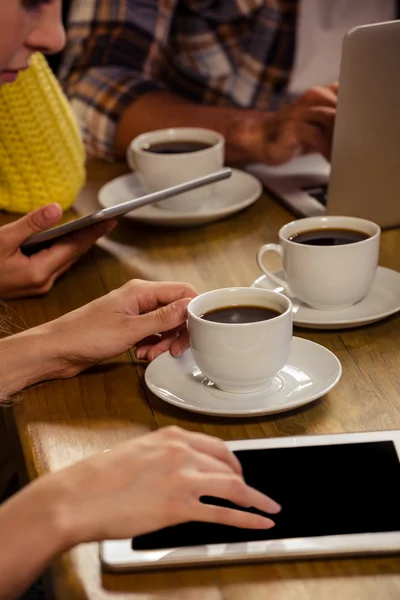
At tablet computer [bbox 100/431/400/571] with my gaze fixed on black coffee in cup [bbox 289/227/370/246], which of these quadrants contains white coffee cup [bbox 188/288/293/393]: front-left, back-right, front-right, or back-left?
front-left

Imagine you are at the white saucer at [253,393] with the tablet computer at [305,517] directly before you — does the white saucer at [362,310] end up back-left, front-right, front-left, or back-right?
back-left

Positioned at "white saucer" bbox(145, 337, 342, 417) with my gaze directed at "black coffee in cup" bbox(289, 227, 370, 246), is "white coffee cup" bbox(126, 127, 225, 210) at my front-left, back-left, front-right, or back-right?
front-left

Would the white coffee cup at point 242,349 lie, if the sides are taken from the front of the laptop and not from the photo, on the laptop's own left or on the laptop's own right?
on the laptop's own left

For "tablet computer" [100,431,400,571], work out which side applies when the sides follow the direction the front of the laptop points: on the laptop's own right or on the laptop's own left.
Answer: on the laptop's own left

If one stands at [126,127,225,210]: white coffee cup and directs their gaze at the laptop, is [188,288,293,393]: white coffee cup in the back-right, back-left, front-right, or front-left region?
front-right

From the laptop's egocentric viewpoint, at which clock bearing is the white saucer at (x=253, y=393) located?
The white saucer is roughly at 8 o'clock from the laptop.

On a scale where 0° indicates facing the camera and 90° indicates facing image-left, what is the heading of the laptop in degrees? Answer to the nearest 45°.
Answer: approximately 135°
